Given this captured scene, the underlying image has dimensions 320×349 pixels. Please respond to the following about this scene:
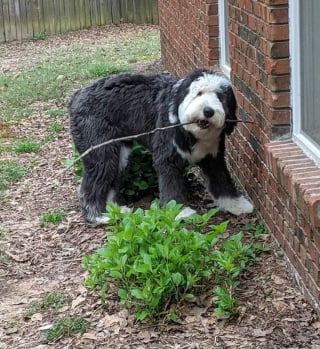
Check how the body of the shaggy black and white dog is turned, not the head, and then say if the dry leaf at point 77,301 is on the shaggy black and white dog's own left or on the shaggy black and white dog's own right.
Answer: on the shaggy black and white dog's own right

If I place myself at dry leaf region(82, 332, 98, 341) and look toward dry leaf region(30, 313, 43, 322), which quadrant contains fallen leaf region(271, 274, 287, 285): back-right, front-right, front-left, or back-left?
back-right

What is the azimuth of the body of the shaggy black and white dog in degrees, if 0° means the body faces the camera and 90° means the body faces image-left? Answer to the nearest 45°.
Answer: approximately 315°

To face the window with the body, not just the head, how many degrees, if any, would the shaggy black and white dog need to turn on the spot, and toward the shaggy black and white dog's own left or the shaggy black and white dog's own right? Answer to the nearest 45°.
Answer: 0° — it already faces it

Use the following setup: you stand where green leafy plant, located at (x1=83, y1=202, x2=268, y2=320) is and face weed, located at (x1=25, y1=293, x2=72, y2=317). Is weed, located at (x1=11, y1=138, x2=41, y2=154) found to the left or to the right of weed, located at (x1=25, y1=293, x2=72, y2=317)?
right

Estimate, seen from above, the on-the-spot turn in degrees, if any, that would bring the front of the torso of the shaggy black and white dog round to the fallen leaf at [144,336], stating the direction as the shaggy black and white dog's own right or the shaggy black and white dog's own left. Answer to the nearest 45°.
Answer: approximately 45° to the shaggy black and white dog's own right

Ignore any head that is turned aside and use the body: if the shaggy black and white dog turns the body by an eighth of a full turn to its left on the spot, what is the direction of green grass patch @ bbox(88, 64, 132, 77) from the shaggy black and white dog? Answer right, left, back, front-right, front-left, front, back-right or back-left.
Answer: left

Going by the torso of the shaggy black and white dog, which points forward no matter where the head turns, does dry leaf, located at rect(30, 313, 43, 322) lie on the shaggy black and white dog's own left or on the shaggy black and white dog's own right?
on the shaggy black and white dog's own right

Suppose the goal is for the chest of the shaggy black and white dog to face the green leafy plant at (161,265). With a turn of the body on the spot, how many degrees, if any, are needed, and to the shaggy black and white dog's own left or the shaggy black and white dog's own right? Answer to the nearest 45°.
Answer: approximately 45° to the shaggy black and white dog's own right

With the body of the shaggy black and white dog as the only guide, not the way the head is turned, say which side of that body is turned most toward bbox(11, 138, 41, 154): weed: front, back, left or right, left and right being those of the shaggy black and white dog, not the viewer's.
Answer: back

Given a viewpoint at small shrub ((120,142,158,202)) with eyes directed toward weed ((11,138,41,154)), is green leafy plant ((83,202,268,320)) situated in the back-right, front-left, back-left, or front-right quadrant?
back-left
